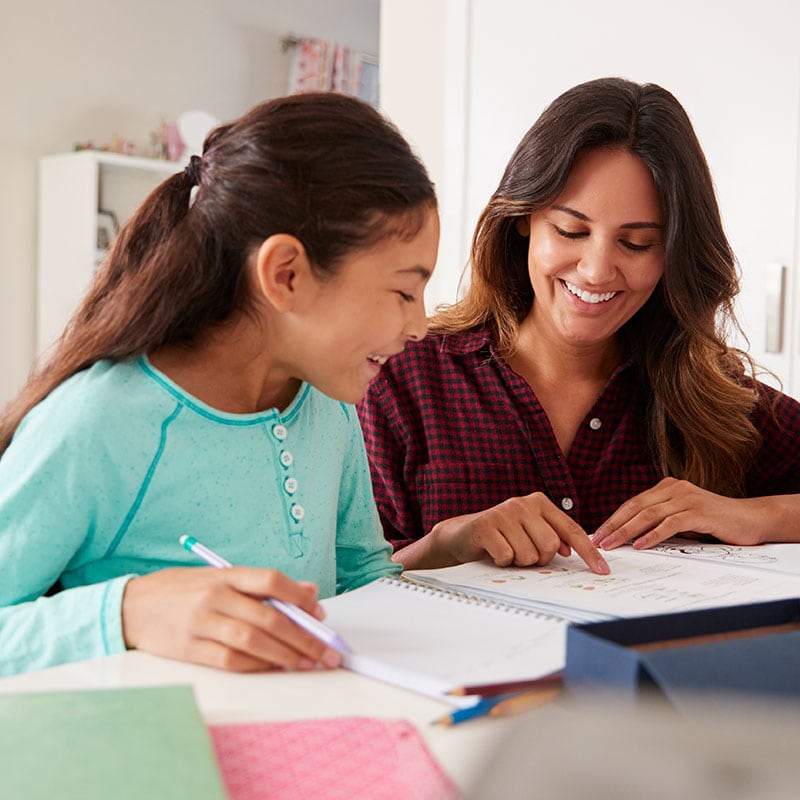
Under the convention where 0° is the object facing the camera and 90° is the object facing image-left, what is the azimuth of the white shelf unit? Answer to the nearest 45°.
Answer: approximately 315°

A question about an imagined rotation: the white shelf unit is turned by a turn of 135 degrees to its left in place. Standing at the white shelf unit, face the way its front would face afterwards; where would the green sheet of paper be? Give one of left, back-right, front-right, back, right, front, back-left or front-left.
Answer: back

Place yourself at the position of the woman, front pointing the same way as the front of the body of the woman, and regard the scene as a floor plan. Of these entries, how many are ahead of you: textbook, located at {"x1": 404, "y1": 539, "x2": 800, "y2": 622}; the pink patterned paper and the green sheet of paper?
3

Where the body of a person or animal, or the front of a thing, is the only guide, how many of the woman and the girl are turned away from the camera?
0

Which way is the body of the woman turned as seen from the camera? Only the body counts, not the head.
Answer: toward the camera

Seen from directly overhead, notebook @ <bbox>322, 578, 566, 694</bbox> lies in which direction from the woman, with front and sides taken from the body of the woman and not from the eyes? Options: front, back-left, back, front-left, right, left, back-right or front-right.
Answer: front

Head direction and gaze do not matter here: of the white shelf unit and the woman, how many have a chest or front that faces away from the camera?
0

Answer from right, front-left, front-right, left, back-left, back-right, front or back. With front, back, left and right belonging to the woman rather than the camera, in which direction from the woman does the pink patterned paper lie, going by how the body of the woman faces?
front

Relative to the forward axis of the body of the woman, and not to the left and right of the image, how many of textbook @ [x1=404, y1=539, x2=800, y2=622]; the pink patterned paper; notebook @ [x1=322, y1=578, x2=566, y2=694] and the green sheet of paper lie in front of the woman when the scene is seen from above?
4

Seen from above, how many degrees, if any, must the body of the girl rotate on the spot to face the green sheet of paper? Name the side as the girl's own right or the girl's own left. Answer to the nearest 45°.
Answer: approximately 45° to the girl's own right

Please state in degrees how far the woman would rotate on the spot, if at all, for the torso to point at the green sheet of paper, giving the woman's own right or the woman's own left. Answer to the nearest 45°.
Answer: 0° — they already face it

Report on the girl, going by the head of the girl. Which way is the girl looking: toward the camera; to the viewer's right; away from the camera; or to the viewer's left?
to the viewer's right

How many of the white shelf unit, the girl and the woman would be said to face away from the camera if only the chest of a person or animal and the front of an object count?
0
